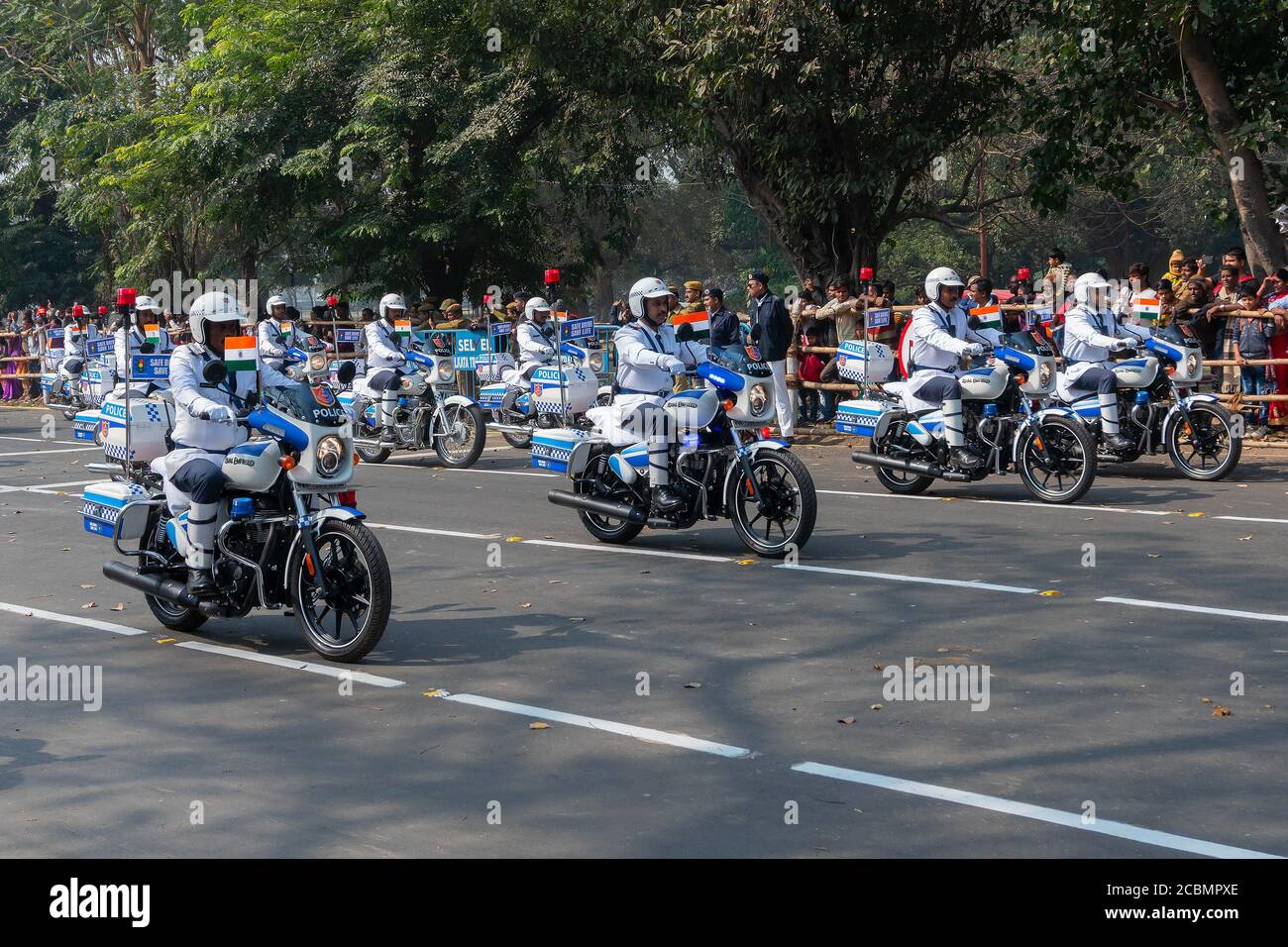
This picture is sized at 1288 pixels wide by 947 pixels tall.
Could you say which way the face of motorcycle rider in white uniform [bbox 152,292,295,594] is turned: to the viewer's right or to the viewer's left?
to the viewer's right

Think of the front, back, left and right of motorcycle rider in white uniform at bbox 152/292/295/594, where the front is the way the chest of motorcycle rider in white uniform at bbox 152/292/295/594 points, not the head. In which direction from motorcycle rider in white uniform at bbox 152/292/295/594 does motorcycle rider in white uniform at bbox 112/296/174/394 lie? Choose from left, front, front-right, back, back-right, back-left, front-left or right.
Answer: back-left

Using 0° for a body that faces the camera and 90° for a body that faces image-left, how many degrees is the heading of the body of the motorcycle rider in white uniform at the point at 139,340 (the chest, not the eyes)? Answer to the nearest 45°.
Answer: approximately 315°

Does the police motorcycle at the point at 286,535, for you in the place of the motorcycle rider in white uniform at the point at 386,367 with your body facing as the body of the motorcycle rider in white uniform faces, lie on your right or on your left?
on your right

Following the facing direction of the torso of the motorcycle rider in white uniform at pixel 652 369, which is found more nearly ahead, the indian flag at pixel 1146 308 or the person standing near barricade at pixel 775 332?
the indian flag

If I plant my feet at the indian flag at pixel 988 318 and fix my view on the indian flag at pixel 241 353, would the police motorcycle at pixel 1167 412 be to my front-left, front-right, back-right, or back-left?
back-left
